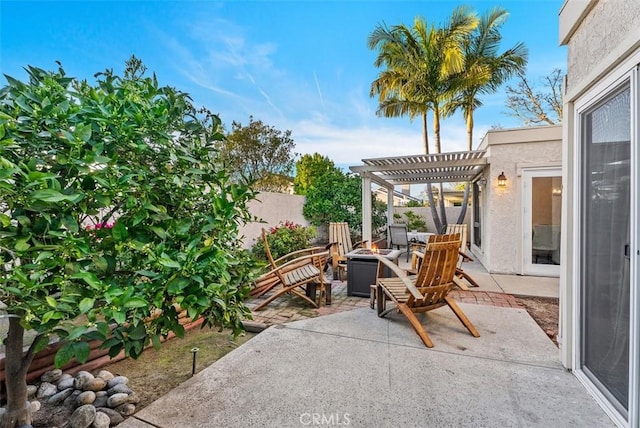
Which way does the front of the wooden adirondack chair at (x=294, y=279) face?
to the viewer's right

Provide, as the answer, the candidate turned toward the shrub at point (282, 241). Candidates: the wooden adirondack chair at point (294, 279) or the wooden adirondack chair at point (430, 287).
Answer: the wooden adirondack chair at point (430, 287)

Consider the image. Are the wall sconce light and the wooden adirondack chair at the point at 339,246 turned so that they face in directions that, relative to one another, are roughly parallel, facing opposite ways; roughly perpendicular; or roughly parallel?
roughly parallel

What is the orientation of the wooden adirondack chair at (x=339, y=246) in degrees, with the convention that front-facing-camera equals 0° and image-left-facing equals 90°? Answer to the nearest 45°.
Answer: approximately 315°

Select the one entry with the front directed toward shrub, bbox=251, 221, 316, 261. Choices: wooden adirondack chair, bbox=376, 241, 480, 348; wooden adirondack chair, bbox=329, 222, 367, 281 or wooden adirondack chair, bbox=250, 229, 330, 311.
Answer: wooden adirondack chair, bbox=376, 241, 480, 348

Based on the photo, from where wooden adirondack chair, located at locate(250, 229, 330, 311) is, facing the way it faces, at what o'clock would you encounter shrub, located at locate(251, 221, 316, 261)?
The shrub is roughly at 9 o'clock from the wooden adirondack chair.

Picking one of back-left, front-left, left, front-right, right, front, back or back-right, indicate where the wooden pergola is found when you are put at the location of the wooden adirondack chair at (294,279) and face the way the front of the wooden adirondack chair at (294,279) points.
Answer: front-left

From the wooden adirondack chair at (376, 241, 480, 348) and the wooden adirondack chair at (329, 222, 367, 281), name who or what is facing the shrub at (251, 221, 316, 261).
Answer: the wooden adirondack chair at (376, 241, 480, 348)

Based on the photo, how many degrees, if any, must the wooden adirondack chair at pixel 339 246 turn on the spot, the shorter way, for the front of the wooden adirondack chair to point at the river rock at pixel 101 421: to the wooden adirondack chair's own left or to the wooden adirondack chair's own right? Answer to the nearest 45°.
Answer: approximately 45° to the wooden adirondack chair's own right

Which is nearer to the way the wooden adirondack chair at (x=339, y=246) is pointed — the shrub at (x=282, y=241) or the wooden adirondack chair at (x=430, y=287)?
the wooden adirondack chair

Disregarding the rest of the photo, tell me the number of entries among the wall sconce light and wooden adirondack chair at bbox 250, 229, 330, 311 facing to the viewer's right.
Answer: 1

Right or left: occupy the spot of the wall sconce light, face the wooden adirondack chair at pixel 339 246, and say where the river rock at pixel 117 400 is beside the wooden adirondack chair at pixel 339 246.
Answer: left

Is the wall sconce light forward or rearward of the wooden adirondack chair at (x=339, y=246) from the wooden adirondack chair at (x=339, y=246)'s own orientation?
forward
